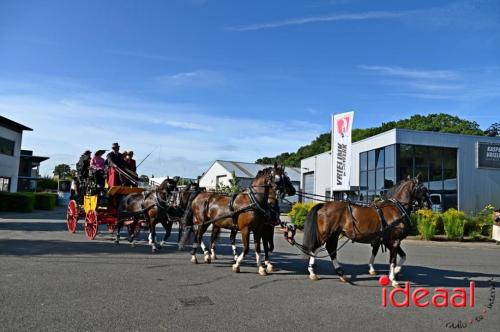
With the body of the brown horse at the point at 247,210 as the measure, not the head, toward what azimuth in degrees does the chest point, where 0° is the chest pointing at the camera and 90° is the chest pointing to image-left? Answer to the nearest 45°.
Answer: approximately 315°

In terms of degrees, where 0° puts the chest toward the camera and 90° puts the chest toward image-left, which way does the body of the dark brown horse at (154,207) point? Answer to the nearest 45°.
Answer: approximately 315°

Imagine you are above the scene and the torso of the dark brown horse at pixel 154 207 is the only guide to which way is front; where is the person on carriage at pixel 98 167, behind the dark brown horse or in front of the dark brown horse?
behind

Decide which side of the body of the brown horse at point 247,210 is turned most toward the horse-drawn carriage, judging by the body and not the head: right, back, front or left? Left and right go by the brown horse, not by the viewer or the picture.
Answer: back

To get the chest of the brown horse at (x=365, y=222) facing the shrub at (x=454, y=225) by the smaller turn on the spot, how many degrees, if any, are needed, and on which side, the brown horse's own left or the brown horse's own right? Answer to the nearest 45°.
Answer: approximately 90° to the brown horse's own left

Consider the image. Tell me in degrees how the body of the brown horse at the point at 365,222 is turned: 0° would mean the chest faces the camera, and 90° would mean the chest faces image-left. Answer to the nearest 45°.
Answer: approximately 270°

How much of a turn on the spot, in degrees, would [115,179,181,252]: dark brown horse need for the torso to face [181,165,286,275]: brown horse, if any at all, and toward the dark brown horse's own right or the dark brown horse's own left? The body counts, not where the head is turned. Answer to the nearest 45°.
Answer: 0° — it already faces it

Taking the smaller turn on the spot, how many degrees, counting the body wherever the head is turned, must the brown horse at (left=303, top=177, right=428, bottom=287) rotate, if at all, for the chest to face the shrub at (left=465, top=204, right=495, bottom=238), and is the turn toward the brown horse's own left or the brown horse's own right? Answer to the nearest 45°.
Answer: approximately 90° to the brown horse's own left
